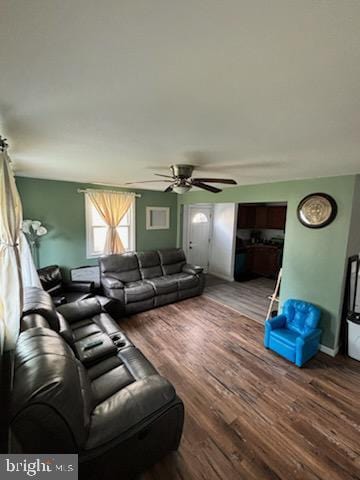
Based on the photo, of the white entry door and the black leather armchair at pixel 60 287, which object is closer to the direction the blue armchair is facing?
the black leather armchair

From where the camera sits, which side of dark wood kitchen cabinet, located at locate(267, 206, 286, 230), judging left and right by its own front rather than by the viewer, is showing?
front

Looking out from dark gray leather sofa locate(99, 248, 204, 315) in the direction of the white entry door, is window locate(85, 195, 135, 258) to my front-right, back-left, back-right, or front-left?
back-left

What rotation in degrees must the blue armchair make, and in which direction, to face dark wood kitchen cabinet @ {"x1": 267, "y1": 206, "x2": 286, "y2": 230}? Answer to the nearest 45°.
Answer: approximately 135° to its right

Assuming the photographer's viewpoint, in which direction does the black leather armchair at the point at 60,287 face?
facing the viewer and to the right of the viewer

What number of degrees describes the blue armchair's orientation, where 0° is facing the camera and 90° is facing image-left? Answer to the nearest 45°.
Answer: approximately 45°

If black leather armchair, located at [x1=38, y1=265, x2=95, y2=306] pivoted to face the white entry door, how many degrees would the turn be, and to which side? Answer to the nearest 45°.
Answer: approximately 45° to its left

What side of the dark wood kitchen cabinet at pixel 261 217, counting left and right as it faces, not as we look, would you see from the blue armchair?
front

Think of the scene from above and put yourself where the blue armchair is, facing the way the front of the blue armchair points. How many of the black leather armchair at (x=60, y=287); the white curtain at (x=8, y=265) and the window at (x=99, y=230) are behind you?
0

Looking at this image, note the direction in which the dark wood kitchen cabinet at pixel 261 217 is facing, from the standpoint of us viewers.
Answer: facing the viewer

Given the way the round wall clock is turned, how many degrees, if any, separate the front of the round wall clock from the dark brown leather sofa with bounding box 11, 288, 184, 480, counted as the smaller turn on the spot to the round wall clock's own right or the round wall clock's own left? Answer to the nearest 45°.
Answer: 0° — it already faces it

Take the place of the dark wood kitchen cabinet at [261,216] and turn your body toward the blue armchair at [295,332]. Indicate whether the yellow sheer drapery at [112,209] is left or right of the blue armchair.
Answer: right

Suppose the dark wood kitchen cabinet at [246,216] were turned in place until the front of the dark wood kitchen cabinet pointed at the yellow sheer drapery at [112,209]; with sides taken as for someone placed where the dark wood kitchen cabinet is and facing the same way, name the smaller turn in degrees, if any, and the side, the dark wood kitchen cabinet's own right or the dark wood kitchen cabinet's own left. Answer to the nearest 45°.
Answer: approximately 45° to the dark wood kitchen cabinet's own right
